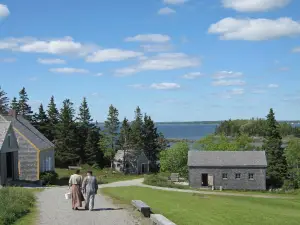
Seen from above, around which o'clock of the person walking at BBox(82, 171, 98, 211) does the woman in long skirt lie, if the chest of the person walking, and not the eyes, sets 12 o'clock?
The woman in long skirt is roughly at 10 o'clock from the person walking.

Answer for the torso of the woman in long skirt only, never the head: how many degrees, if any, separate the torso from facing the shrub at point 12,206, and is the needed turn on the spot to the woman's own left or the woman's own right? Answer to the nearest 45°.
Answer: approximately 90° to the woman's own left

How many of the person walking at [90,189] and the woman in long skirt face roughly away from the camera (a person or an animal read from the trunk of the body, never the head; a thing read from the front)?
2

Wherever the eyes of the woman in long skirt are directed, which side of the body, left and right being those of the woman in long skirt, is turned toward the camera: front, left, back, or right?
back

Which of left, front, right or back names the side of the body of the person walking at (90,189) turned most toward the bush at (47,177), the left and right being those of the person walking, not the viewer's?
front

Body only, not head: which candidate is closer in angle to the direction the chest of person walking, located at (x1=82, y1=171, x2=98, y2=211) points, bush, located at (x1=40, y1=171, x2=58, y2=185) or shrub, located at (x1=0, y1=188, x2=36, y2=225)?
the bush

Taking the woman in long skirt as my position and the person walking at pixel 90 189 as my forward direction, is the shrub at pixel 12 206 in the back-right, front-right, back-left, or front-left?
back-right

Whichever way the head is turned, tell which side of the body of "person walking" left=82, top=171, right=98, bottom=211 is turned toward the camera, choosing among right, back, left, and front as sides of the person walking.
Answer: back

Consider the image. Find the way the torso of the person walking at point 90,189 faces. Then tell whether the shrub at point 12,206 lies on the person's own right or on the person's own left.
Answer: on the person's own left

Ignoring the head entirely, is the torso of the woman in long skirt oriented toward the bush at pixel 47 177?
yes

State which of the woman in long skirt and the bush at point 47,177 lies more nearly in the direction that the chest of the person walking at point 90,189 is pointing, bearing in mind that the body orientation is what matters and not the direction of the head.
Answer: the bush

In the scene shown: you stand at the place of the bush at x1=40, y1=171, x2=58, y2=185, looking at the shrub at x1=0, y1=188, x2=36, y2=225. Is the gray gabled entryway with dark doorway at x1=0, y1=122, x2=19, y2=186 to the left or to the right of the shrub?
right
